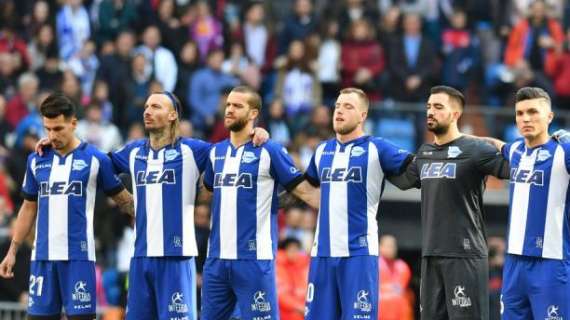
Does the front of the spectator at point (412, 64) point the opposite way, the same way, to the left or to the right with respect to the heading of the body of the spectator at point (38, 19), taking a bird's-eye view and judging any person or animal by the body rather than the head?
the same way

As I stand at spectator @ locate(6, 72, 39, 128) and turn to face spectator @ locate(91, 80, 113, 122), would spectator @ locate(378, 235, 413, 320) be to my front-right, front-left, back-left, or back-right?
front-right

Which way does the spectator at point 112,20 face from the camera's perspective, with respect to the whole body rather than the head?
toward the camera

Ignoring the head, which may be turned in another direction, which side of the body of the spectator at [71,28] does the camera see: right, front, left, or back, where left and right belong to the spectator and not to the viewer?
front

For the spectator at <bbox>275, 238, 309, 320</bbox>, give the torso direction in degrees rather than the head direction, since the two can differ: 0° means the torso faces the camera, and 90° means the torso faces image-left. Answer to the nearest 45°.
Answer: approximately 0°

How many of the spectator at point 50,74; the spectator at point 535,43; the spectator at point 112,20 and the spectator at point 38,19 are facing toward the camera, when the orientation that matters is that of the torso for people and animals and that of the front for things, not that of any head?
4

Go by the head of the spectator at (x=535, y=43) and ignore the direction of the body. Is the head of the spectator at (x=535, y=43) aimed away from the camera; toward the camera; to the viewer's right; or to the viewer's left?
toward the camera

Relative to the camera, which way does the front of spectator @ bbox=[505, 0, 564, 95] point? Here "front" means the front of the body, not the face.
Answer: toward the camera

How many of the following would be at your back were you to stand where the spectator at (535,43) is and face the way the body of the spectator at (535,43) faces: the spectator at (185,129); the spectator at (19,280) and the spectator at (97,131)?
0

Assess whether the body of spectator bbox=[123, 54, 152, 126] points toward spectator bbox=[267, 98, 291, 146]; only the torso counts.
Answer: no

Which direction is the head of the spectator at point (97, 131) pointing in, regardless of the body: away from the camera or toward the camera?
toward the camera

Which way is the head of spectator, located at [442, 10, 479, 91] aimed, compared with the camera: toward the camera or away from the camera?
toward the camera

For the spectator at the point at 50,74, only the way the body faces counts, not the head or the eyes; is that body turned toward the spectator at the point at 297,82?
no

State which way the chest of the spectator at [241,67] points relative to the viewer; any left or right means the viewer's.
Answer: facing the viewer

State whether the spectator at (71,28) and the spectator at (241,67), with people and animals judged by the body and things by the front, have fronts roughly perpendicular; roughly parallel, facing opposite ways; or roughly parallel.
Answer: roughly parallel

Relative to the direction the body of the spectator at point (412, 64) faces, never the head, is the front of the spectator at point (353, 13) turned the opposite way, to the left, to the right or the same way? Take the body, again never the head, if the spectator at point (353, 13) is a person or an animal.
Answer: the same way
